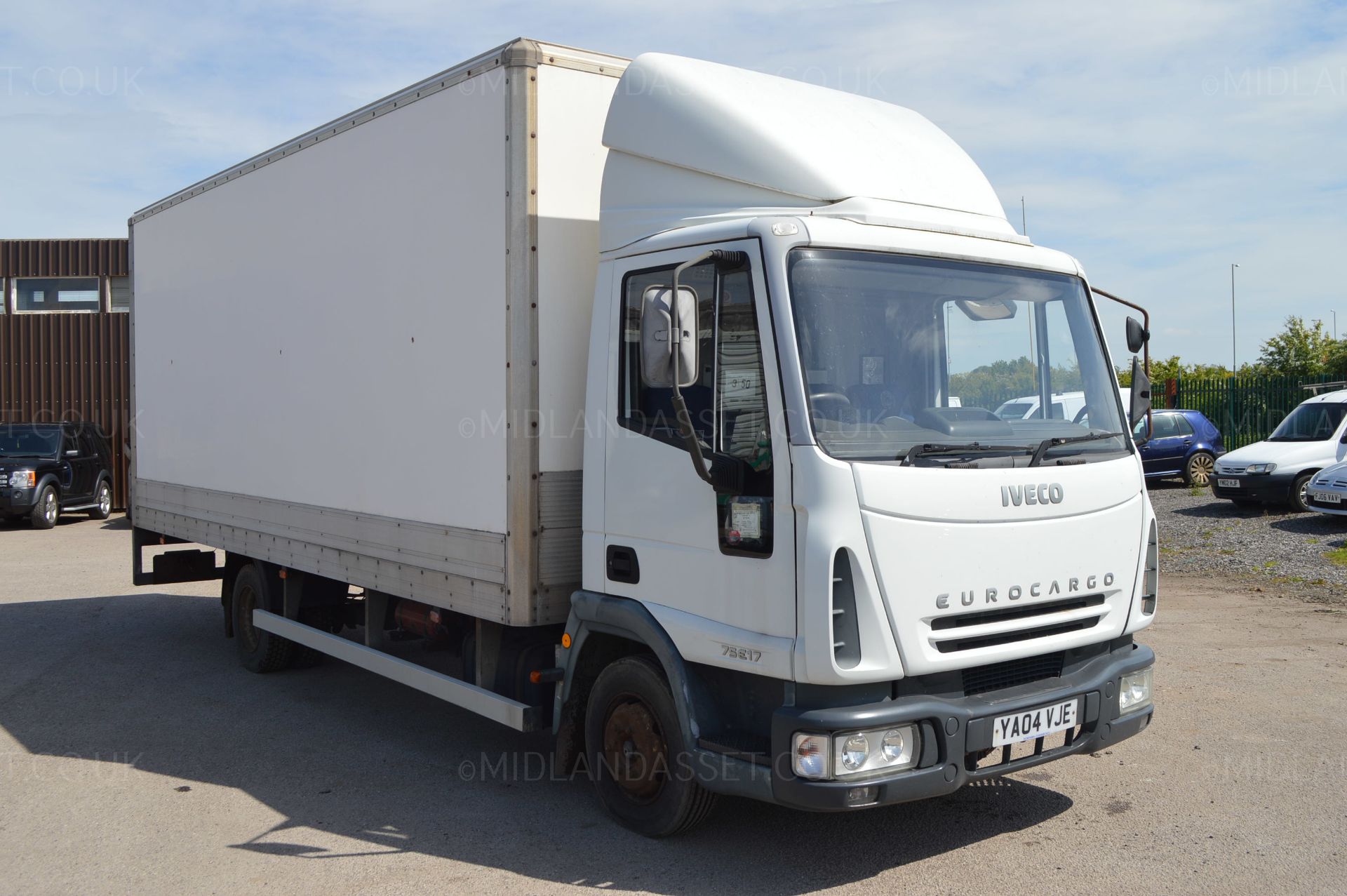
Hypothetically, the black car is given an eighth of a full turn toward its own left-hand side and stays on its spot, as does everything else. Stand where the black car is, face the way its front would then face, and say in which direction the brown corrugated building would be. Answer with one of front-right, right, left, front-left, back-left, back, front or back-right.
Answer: back

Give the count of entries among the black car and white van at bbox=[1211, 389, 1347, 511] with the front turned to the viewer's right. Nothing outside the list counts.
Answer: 0

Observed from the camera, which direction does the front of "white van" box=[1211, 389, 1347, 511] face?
facing the viewer and to the left of the viewer

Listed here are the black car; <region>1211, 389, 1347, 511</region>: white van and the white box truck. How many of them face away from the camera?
0

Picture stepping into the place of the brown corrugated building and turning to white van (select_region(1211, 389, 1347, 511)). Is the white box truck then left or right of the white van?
right

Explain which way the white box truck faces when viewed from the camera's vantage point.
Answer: facing the viewer and to the right of the viewer

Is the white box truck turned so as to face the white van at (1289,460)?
no

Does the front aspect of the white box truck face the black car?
no

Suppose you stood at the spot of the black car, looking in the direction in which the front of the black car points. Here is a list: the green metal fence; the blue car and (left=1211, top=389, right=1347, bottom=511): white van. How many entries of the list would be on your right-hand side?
0

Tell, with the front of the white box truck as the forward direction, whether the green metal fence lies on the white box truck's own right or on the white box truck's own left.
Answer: on the white box truck's own left

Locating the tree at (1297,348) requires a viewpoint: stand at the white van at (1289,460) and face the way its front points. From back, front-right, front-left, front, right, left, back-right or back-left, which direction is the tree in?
back-right

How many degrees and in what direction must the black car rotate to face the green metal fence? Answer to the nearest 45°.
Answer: approximately 135° to its left

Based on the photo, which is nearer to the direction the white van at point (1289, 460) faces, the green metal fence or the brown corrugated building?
the brown corrugated building

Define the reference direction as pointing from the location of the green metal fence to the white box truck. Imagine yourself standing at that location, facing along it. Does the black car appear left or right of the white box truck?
right

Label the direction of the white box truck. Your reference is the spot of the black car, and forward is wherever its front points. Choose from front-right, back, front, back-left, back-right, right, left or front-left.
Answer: front-left

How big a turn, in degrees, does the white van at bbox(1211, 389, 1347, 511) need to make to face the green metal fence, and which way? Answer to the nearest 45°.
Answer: approximately 135° to its right

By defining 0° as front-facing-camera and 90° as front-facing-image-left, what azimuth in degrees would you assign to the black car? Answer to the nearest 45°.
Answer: approximately 45°

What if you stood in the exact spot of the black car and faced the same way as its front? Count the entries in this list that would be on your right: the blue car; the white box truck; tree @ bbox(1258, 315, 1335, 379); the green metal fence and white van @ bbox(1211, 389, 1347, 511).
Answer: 0
